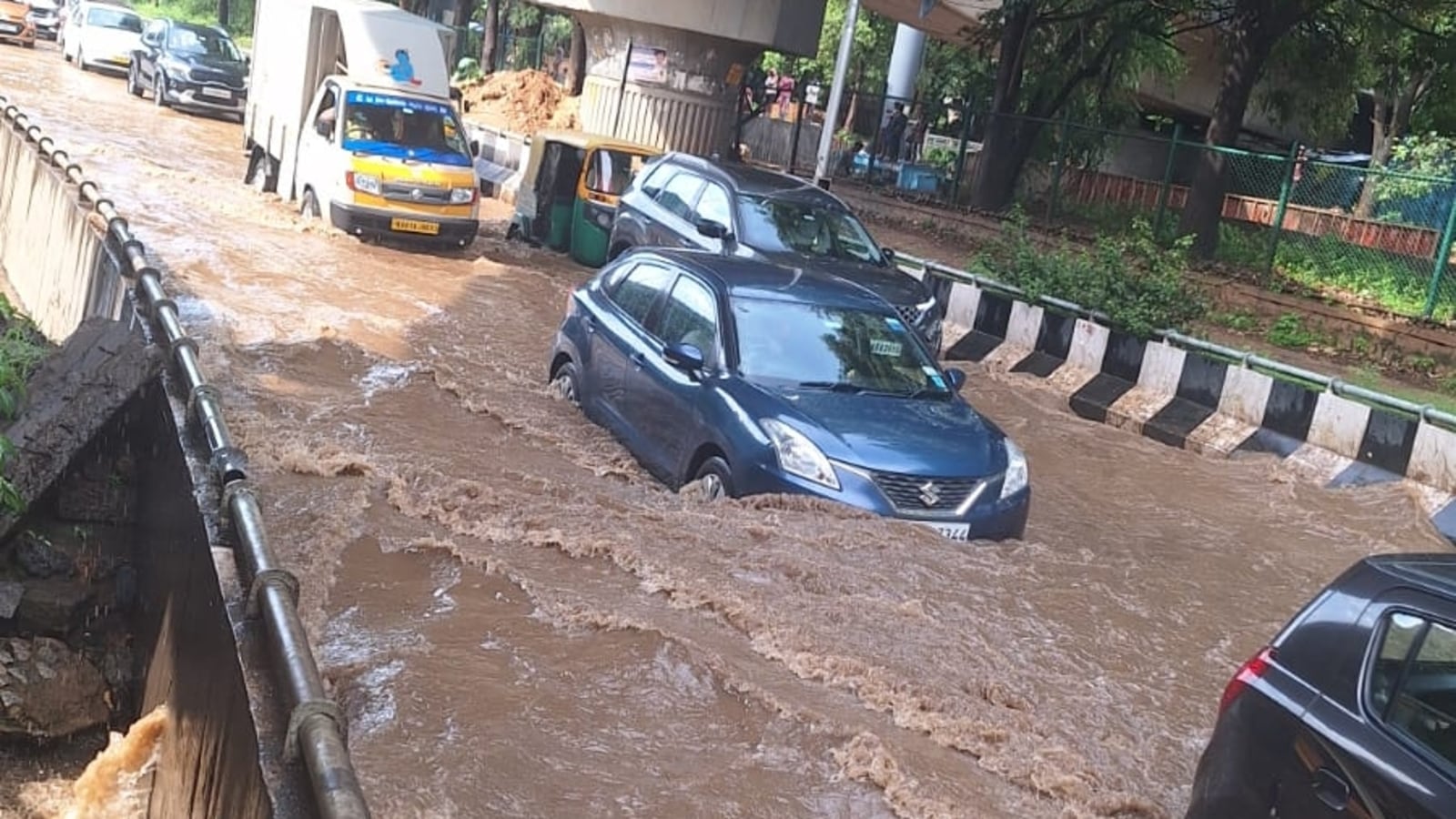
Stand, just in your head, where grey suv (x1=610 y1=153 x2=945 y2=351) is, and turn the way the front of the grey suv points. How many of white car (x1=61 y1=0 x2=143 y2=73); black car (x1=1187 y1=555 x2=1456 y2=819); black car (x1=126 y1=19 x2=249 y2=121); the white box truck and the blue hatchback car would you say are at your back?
3

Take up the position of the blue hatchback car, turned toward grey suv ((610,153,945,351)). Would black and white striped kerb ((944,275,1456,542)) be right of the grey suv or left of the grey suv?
right

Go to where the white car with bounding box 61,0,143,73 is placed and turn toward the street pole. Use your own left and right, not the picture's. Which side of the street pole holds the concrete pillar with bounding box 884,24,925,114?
left

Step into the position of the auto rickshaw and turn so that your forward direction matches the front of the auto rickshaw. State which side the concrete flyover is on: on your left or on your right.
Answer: on your left

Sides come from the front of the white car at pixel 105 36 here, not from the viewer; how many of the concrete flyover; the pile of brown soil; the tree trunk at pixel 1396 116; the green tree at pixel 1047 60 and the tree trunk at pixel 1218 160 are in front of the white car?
5

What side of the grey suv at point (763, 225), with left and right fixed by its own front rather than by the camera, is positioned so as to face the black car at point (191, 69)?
back

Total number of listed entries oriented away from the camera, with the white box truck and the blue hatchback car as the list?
0

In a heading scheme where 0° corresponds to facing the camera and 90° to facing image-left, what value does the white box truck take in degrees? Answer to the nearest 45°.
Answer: approximately 315°

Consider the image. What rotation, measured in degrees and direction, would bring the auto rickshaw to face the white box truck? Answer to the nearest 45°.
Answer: approximately 135° to its right

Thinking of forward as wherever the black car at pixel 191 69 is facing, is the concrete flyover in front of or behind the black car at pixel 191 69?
in front

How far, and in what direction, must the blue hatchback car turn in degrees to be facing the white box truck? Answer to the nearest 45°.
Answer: approximately 180°

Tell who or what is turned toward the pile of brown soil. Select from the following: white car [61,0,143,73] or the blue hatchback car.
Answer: the white car

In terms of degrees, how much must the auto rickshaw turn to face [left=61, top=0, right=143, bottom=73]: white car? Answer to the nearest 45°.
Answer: approximately 180°
